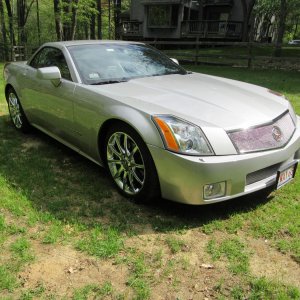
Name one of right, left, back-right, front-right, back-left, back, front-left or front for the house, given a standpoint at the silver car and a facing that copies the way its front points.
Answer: back-left

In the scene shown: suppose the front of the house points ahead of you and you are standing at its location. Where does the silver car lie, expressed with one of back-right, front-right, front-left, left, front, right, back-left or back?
front

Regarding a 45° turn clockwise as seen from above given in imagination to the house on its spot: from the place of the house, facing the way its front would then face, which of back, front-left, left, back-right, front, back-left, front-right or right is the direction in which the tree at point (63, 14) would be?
front

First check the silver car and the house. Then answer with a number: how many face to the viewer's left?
0

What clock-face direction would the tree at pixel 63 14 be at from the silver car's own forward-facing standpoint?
The tree is roughly at 7 o'clock from the silver car.

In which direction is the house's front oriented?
toward the camera
